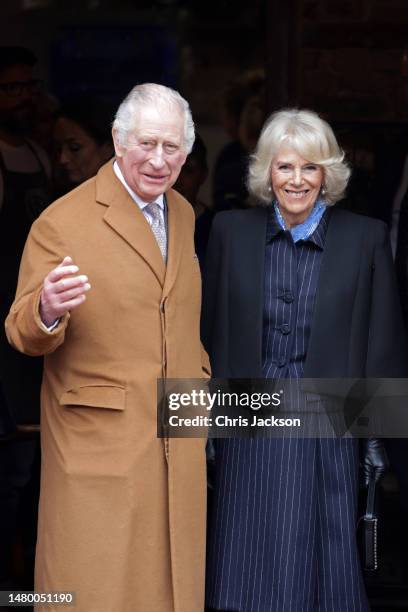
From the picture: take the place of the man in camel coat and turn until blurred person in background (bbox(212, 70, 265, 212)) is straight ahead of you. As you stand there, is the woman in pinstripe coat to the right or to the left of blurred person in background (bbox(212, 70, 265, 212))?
right

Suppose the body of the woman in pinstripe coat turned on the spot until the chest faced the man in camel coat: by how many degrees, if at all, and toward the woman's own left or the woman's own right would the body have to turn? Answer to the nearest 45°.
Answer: approximately 45° to the woman's own right

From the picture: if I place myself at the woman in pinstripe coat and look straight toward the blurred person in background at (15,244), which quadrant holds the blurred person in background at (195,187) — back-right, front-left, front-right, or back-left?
front-right

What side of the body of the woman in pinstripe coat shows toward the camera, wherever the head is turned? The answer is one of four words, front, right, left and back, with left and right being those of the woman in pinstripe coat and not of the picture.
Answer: front

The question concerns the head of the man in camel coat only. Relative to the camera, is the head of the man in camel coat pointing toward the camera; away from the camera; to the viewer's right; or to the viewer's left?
toward the camera

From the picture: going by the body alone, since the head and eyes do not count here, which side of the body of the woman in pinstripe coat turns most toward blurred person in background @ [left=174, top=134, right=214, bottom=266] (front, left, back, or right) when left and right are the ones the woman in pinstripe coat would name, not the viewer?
back

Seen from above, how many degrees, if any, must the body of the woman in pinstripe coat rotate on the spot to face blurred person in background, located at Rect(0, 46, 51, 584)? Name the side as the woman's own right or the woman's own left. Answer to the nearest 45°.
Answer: approximately 135° to the woman's own right

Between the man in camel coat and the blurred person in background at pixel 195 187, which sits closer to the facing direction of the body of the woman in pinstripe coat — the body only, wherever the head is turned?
the man in camel coat

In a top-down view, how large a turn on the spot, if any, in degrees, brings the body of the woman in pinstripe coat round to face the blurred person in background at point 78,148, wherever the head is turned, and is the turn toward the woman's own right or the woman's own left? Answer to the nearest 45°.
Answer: approximately 135° to the woman's own right
